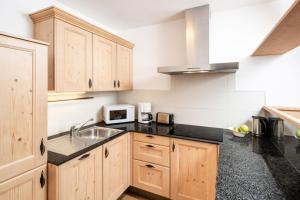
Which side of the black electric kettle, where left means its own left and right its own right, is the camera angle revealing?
left

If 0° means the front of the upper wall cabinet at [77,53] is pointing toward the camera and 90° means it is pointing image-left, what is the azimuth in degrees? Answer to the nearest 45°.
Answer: approximately 315°

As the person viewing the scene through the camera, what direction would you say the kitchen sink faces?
facing the viewer and to the right of the viewer

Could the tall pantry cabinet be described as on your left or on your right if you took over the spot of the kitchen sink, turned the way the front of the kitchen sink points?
on your right

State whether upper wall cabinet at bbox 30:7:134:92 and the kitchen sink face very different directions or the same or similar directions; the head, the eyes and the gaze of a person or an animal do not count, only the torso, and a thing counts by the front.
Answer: same or similar directions

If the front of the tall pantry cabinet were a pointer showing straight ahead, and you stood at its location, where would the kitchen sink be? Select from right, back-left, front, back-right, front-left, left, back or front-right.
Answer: left

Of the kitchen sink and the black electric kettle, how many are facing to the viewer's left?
1

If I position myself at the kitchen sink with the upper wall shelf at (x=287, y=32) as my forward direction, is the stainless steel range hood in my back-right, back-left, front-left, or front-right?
front-left

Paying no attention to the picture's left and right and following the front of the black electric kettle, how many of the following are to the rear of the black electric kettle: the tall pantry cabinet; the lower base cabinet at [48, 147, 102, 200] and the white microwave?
0
